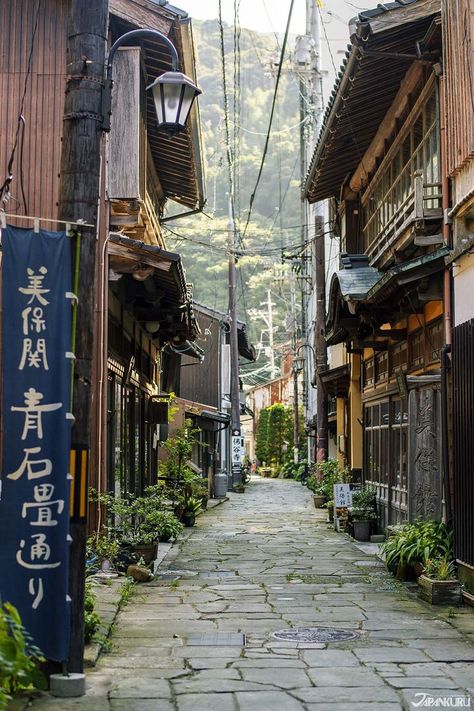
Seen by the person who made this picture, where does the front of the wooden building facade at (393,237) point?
facing to the left of the viewer

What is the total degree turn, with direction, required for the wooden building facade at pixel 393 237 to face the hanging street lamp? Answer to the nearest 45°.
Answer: approximately 90° to its left

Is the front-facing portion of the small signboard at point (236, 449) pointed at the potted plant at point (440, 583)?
yes

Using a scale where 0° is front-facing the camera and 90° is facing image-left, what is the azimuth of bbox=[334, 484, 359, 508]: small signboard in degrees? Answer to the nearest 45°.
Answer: approximately 0°

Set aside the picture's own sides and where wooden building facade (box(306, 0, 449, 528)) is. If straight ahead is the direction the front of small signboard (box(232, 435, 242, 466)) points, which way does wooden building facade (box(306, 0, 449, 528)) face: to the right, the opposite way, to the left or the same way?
to the right

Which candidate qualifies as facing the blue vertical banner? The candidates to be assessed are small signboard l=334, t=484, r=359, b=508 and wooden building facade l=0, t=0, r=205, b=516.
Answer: the small signboard

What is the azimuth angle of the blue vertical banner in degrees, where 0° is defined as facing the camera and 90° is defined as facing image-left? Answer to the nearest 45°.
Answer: approximately 0°

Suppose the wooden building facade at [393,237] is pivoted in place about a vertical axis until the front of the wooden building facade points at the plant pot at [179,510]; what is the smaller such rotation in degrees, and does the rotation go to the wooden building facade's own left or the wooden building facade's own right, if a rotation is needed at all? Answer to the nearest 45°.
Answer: approximately 45° to the wooden building facade's own right

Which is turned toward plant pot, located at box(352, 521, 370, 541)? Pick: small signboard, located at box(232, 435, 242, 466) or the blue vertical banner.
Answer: the small signboard

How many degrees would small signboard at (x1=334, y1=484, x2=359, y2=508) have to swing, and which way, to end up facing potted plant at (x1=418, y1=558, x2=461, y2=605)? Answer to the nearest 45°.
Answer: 0° — it already faces it

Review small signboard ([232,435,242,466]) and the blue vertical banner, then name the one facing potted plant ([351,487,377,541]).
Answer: the small signboard

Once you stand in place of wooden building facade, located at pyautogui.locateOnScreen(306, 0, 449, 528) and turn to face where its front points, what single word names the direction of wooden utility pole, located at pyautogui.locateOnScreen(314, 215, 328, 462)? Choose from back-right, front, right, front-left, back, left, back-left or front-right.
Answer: right
